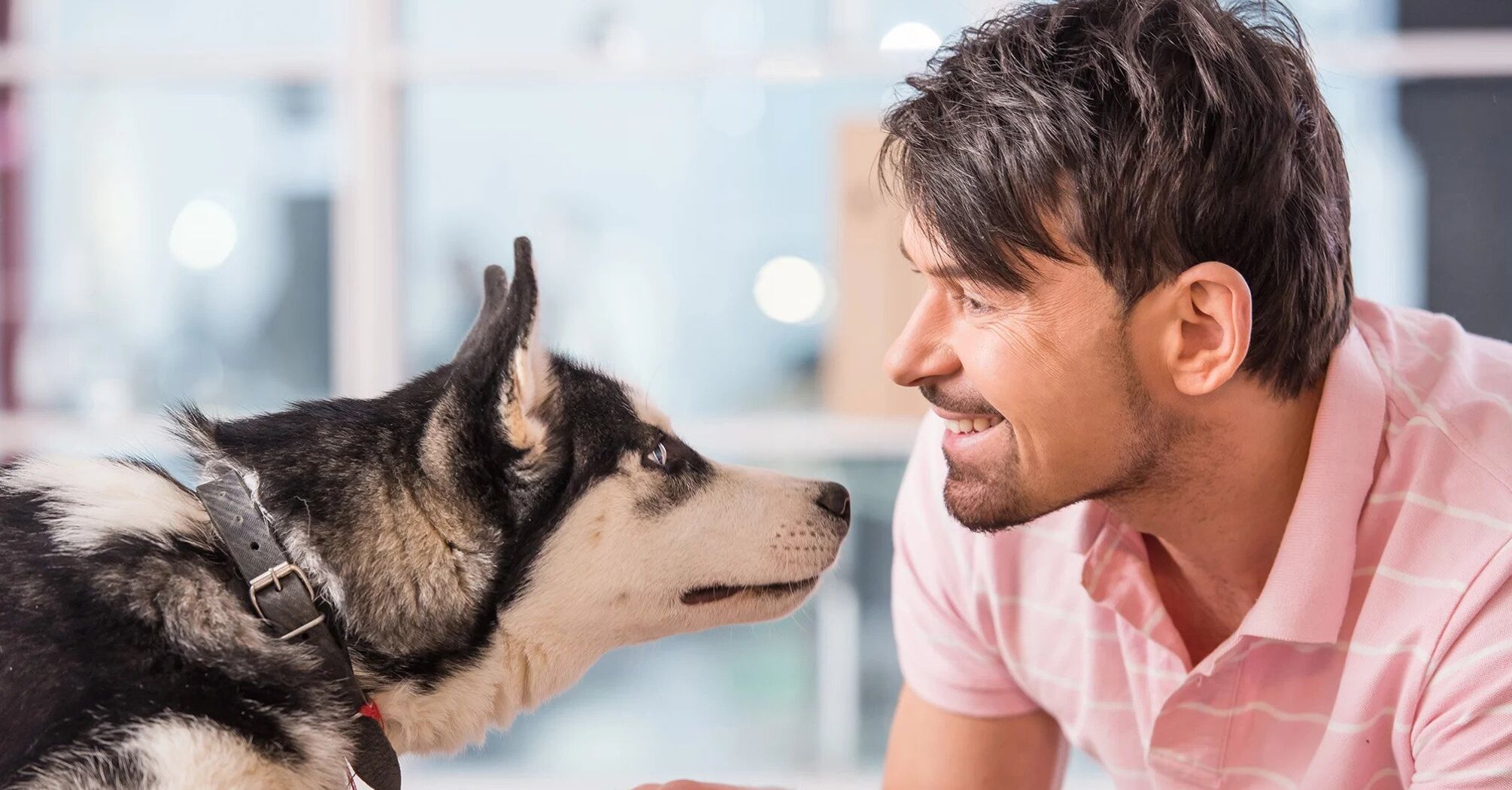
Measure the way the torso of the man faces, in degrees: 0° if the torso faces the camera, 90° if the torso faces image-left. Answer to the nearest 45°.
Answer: approximately 45°

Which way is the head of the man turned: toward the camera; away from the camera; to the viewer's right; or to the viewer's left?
to the viewer's left
